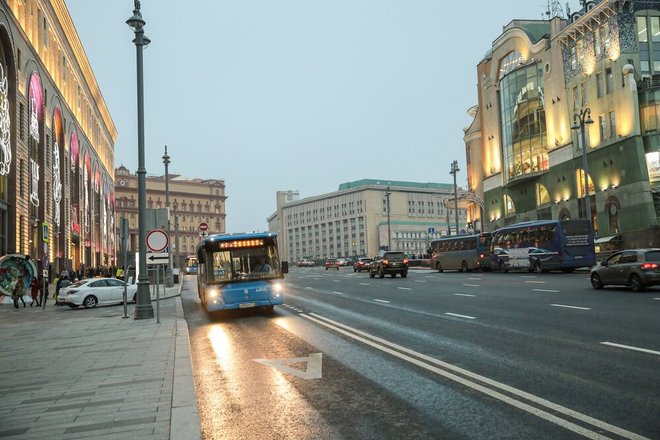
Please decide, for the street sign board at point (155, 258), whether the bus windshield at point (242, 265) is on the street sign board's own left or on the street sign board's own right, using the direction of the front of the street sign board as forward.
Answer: on the street sign board's own left

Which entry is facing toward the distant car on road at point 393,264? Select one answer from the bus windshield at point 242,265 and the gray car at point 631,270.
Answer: the gray car

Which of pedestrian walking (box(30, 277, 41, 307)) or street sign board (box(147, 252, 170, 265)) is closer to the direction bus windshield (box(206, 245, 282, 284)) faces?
the street sign board

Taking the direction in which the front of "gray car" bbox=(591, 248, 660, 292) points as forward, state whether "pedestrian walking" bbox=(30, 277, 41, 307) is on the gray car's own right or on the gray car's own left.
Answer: on the gray car's own left

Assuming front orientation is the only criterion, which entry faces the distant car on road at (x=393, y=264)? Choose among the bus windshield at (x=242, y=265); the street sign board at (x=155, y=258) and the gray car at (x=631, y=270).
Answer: the gray car

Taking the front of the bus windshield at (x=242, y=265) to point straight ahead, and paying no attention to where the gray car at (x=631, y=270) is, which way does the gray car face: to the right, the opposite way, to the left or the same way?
the opposite way

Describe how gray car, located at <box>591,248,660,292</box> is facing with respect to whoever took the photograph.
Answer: facing away from the viewer and to the left of the viewer

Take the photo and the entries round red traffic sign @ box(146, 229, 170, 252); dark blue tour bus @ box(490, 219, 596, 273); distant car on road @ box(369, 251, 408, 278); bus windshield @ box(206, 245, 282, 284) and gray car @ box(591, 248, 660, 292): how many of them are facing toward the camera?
2

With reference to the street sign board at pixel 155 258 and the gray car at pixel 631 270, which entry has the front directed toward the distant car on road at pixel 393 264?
the gray car

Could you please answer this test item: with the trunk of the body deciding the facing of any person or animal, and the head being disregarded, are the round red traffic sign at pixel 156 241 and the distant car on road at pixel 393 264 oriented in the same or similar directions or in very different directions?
very different directions

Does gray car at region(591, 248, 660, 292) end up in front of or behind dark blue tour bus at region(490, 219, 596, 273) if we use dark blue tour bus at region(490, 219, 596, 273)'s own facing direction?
behind
